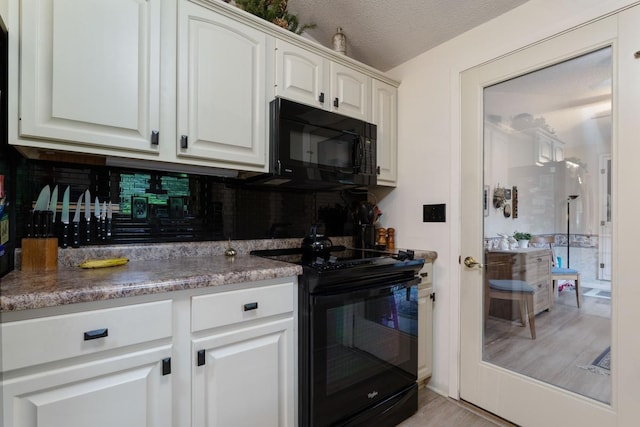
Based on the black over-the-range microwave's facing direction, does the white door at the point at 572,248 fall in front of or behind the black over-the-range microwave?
in front

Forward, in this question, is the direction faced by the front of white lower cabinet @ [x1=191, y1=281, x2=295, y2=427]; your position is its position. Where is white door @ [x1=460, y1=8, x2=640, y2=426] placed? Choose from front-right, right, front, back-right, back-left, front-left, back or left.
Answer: front-left

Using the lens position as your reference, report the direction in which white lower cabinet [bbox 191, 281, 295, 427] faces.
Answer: facing the viewer and to the right of the viewer

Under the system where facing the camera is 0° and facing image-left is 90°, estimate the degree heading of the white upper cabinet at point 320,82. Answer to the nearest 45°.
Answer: approximately 315°

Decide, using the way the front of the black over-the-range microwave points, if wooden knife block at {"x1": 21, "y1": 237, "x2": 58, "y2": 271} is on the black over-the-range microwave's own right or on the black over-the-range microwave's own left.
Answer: on the black over-the-range microwave's own right

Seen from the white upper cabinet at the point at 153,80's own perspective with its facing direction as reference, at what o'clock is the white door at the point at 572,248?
The white door is roughly at 11 o'clock from the white upper cabinet.

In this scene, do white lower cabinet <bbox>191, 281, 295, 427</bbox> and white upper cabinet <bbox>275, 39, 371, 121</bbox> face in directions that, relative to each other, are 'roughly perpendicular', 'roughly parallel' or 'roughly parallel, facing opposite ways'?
roughly parallel

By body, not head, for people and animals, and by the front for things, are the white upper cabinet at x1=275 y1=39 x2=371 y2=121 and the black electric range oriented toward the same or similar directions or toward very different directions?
same or similar directions

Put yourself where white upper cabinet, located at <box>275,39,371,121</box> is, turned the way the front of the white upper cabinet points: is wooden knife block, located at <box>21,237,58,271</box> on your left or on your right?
on your right

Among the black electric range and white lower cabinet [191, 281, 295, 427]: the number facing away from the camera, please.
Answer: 0

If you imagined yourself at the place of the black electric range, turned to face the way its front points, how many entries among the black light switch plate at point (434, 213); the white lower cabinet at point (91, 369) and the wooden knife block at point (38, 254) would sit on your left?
1
